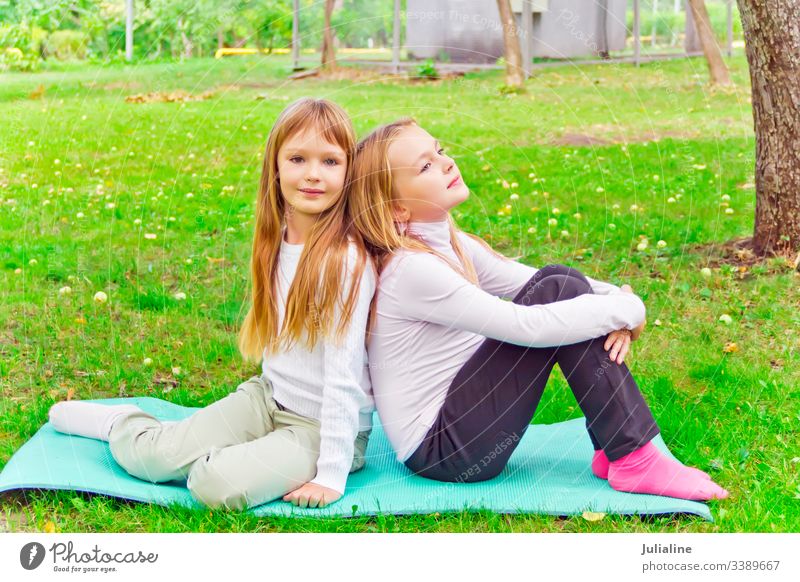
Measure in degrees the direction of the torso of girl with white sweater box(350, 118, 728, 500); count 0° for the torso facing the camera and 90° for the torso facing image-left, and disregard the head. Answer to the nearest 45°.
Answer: approximately 270°

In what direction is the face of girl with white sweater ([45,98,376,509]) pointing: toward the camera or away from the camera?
toward the camera

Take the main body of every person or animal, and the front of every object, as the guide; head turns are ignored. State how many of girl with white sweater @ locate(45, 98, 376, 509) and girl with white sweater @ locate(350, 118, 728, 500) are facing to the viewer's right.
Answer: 1

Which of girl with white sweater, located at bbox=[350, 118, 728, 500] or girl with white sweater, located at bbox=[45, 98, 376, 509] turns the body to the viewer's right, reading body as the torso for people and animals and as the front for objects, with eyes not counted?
girl with white sweater, located at bbox=[350, 118, 728, 500]

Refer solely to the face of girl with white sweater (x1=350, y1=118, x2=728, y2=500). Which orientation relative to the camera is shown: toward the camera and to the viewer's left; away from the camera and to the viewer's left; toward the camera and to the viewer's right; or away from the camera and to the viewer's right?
toward the camera and to the viewer's right
